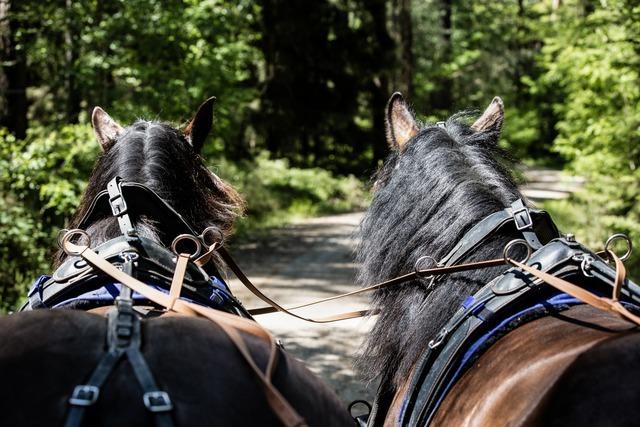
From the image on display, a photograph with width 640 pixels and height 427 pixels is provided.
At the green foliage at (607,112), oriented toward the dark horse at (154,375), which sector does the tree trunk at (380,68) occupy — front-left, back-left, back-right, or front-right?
back-right

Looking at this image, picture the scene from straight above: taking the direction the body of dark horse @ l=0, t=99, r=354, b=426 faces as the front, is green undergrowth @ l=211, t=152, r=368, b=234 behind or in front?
in front

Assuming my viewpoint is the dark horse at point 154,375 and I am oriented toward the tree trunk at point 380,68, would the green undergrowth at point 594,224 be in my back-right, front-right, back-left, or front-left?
front-right

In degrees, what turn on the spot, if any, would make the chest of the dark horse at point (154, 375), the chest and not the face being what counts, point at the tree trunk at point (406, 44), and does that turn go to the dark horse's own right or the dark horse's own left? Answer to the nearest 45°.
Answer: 0° — it already faces it

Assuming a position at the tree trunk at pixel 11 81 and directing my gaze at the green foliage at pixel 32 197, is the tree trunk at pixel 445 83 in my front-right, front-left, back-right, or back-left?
back-left

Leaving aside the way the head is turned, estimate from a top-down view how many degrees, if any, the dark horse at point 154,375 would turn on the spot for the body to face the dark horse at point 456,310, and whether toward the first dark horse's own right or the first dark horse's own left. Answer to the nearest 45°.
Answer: approximately 45° to the first dark horse's own right

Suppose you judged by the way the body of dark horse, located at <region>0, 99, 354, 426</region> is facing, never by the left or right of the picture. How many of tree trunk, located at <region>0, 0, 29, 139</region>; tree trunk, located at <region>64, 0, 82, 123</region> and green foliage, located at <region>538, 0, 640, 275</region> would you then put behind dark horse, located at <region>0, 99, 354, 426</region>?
0

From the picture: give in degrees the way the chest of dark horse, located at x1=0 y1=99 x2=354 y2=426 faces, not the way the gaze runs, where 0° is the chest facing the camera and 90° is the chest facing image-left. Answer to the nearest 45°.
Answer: approximately 180°

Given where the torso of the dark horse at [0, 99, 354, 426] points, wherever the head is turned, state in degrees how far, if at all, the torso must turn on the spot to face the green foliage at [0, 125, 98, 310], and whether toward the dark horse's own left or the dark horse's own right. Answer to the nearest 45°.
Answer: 0° — it already faces it

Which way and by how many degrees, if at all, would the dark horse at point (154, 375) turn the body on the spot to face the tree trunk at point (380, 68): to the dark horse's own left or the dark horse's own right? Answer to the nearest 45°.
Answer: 0° — it already faces it

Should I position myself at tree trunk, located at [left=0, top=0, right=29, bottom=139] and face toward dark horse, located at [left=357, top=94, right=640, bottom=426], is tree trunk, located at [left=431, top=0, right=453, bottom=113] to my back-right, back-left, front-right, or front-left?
back-left

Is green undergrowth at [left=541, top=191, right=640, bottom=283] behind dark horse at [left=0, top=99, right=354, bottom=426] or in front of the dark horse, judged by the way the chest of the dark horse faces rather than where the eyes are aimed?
in front

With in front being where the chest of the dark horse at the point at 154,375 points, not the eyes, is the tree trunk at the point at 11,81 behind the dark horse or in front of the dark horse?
in front
